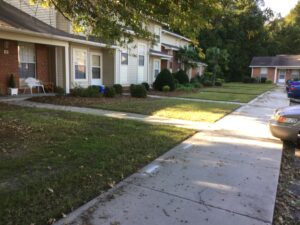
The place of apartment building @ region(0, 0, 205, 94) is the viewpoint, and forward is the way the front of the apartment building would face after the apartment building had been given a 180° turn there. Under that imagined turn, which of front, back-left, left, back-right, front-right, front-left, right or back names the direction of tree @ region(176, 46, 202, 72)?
right

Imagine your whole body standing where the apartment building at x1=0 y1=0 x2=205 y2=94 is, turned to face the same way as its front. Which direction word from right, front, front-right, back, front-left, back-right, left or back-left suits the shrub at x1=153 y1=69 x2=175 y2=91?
left

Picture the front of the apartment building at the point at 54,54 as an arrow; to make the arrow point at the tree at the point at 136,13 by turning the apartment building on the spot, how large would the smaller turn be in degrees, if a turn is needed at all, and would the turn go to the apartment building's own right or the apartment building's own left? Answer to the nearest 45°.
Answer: approximately 45° to the apartment building's own right

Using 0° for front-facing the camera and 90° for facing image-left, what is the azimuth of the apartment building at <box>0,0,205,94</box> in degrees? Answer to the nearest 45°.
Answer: approximately 315°

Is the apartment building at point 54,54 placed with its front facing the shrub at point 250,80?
no

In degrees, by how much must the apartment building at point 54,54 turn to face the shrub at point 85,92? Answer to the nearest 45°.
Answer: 0° — it already faces it

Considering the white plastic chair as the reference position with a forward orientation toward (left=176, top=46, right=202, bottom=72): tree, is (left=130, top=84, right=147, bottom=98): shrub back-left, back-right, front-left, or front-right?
front-right

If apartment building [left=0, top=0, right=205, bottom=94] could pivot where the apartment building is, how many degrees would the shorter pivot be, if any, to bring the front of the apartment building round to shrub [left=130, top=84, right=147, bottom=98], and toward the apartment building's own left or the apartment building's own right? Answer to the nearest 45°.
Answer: approximately 45° to the apartment building's own left

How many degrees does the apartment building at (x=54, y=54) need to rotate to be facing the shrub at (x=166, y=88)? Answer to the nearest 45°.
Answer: approximately 90° to its left
